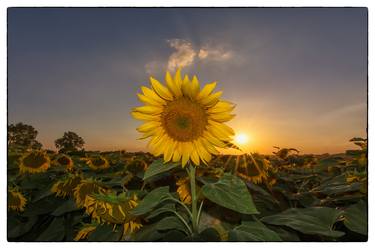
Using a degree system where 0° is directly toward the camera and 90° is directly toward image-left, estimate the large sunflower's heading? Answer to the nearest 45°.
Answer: approximately 0°

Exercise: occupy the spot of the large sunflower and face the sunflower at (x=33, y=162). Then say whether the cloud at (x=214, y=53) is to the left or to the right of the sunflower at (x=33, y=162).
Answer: right

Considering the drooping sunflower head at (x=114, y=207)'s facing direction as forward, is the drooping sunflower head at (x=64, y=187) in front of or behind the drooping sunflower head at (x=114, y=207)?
behind

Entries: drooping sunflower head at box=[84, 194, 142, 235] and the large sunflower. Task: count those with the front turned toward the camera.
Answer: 2

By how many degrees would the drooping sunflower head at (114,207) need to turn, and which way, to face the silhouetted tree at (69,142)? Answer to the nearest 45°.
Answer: approximately 180°
